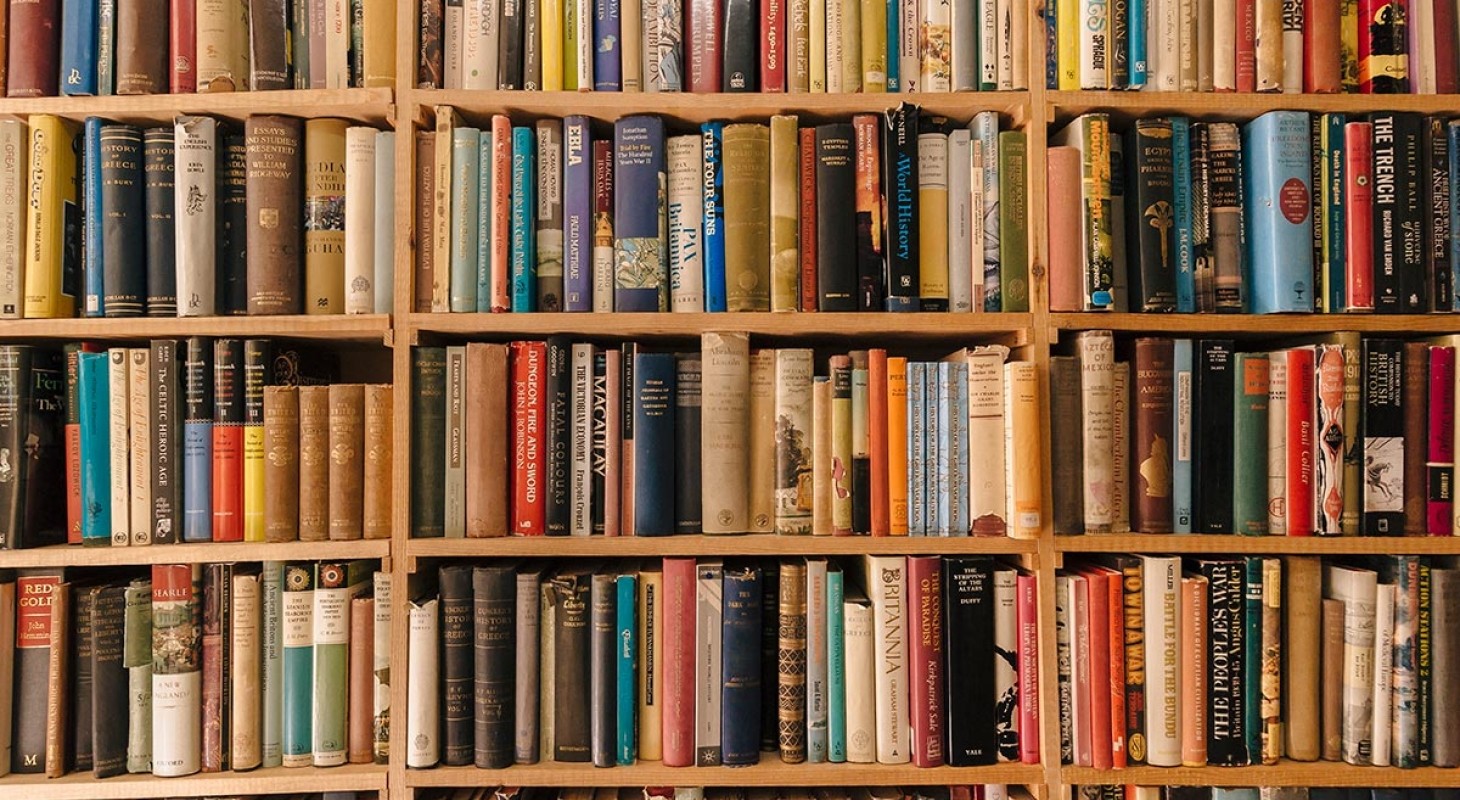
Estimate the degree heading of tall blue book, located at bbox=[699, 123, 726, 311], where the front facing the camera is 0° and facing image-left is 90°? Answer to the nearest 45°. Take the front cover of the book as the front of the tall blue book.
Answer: approximately 270°

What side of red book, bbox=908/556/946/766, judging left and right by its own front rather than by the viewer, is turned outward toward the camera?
right

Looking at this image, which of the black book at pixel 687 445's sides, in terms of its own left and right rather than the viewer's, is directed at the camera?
right

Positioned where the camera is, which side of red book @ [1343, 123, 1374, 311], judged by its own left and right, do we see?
right
